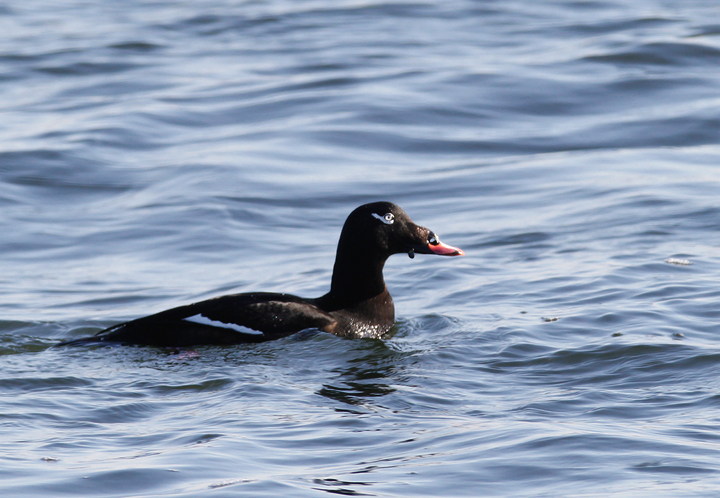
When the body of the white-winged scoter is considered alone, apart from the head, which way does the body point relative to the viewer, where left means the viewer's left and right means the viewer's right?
facing to the right of the viewer
